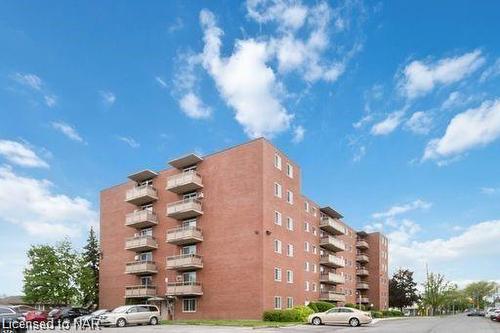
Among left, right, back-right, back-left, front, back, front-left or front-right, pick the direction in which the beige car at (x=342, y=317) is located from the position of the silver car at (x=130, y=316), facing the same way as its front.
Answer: back-left

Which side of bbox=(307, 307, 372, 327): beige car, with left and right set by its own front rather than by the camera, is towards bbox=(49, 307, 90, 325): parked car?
front

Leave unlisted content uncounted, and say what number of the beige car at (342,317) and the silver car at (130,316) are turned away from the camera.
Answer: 0

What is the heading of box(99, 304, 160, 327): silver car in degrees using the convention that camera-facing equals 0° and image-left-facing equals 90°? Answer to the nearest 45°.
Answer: approximately 45°

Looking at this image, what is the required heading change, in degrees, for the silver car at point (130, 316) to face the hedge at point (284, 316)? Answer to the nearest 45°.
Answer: approximately 135° to its left

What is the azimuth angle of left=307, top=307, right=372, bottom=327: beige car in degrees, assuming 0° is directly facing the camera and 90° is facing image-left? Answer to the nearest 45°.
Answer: approximately 90°
